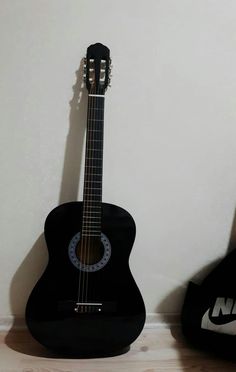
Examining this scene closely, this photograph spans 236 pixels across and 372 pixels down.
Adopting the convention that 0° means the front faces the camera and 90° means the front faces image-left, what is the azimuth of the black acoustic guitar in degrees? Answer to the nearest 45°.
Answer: approximately 0°
